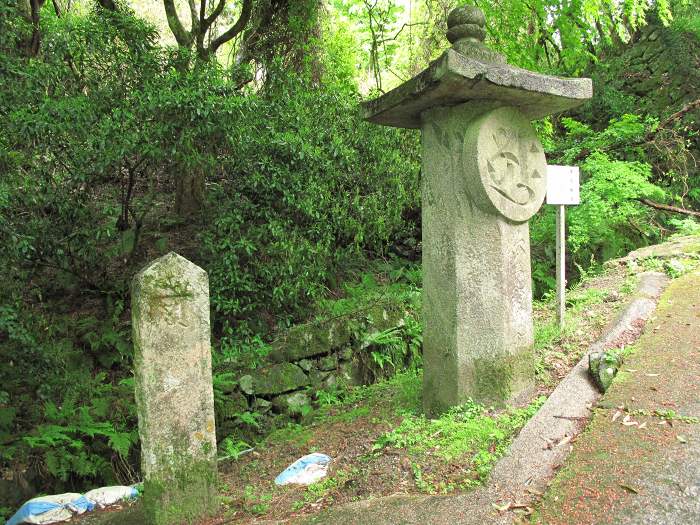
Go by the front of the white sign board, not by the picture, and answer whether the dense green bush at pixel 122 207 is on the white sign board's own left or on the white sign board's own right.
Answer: on the white sign board's own right

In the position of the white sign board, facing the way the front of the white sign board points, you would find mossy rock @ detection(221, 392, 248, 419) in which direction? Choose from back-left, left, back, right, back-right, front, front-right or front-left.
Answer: right

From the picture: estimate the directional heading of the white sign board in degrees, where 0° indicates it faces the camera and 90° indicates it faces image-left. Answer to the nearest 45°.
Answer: approximately 0°

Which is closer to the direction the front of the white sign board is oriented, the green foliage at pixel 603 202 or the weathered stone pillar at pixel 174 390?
the weathered stone pillar

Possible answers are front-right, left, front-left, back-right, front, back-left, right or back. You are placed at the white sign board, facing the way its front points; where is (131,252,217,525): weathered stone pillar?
front-right

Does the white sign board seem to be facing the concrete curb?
yes

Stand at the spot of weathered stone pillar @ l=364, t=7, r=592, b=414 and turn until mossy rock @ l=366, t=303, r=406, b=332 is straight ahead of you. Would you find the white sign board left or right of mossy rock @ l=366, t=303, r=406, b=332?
right
